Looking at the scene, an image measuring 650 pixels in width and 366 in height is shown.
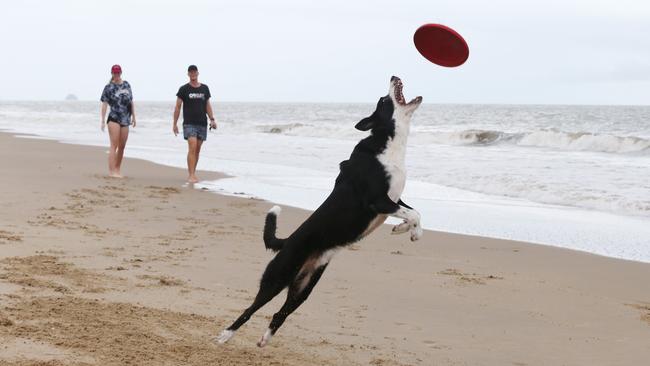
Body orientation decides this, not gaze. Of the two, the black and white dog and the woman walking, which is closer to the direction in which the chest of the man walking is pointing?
the black and white dog

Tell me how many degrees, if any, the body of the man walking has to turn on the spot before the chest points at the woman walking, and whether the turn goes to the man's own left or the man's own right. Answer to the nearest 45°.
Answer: approximately 90° to the man's own right

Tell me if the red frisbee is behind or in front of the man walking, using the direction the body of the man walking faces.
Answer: in front

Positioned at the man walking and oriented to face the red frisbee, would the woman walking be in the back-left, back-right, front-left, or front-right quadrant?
back-right

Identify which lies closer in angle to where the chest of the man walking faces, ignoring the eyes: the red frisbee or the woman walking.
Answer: the red frisbee

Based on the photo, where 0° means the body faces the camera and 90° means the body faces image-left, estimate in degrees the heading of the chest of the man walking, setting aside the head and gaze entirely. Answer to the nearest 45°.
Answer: approximately 0°

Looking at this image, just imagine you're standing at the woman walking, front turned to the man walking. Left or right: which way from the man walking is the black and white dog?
right

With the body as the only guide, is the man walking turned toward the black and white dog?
yes
